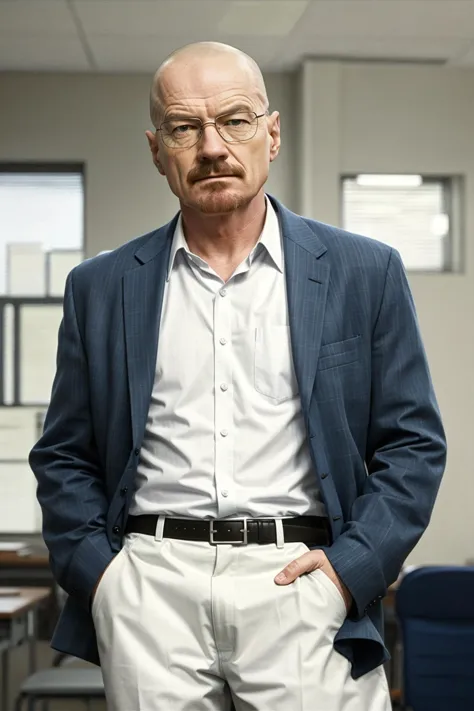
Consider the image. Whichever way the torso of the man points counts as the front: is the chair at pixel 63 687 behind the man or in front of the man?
behind

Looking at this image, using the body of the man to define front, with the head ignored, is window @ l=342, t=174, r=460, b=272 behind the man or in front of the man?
behind

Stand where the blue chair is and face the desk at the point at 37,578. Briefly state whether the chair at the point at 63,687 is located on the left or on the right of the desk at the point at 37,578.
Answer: left

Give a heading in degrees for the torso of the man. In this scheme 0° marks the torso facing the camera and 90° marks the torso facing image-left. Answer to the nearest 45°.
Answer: approximately 0°
